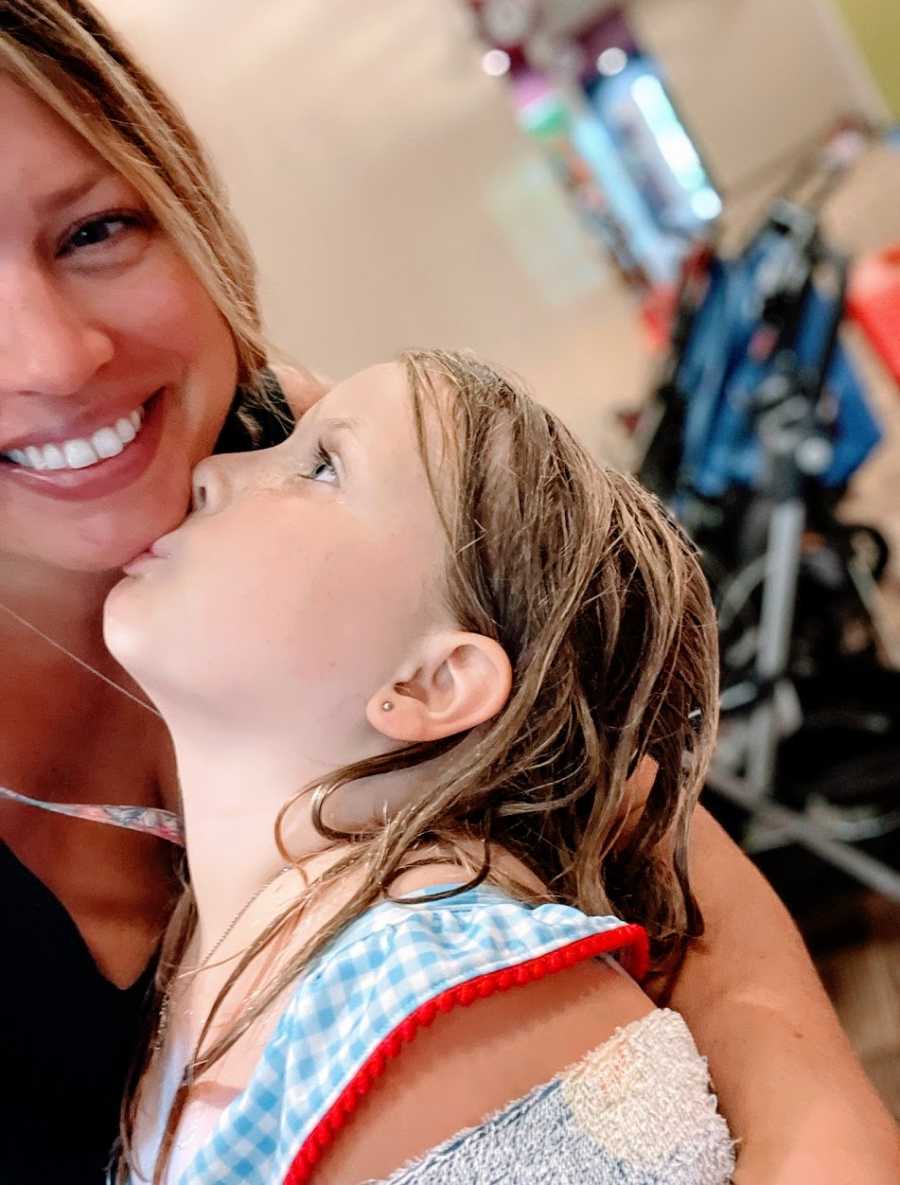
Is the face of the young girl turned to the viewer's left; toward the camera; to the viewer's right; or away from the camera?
to the viewer's left

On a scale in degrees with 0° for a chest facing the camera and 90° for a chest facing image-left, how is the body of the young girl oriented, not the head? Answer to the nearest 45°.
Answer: approximately 90°

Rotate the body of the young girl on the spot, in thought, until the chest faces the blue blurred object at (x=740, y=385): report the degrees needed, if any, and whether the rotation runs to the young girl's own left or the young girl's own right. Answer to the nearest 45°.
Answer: approximately 135° to the young girl's own right

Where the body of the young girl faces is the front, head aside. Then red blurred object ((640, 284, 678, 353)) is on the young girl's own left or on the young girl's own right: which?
on the young girl's own right

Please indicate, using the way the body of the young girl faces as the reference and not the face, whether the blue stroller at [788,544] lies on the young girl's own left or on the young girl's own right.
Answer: on the young girl's own right

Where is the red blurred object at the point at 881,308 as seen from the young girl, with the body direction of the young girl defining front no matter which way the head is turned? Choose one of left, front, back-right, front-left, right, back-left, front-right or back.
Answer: back-right
